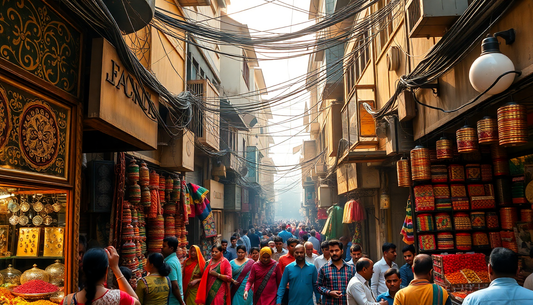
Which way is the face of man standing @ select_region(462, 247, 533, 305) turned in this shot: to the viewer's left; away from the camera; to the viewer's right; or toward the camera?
away from the camera

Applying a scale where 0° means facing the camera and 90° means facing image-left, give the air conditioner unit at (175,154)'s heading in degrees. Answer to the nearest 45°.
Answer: approximately 315°

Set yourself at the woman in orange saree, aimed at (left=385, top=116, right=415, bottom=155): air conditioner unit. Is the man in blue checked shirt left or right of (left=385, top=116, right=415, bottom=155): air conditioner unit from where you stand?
right

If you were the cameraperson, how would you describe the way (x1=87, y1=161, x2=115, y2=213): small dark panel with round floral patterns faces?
facing the viewer and to the right of the viewer

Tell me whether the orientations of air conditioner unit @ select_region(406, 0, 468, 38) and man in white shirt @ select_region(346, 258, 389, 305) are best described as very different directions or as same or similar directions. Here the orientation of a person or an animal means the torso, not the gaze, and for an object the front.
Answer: very different directions

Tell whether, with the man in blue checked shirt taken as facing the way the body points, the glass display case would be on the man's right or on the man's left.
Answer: on the man's right

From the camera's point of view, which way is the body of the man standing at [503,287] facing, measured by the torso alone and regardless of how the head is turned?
away from the camera

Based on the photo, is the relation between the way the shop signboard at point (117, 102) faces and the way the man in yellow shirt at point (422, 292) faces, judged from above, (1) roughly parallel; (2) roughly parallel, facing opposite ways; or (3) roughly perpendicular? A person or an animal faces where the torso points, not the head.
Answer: roughly perpendicular

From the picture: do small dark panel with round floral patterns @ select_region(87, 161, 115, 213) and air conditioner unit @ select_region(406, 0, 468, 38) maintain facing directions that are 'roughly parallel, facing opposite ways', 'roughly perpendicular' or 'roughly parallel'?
roughly parallel, facing opposite ways

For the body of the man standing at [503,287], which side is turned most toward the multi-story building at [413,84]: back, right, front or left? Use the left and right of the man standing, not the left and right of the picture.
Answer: front

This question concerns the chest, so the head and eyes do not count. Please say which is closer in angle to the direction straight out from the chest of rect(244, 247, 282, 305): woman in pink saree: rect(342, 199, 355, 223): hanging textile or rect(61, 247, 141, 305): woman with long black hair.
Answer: the woman with long black hair

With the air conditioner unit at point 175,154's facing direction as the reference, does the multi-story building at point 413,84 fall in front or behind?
in front

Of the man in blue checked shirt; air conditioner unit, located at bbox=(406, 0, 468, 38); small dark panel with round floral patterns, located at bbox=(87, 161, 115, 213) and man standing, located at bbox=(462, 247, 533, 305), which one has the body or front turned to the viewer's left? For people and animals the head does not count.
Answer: the air conditioner unit

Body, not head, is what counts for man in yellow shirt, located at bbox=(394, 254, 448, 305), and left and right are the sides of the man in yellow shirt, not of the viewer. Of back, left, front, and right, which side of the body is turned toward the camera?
back

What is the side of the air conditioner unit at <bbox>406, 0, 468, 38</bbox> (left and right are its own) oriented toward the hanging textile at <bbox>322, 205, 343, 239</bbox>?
right

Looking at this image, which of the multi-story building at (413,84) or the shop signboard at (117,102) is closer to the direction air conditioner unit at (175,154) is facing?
the multi-story building
